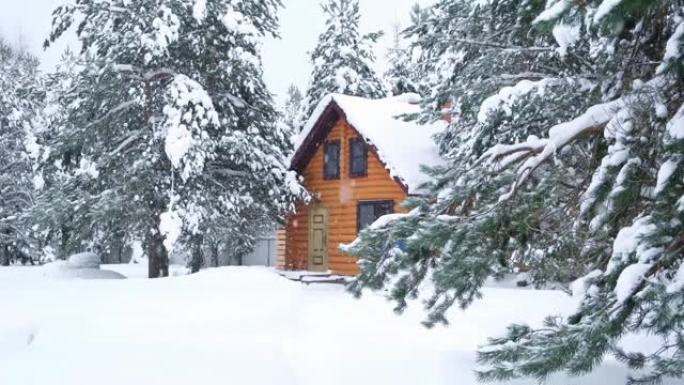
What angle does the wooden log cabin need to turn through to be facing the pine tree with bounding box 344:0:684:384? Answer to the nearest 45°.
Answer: approximately 45° to its left

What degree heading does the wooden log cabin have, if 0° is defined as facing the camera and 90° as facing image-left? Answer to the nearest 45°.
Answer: approximately 45°

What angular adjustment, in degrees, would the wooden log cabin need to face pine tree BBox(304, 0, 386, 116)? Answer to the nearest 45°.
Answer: approximately 135° to its right

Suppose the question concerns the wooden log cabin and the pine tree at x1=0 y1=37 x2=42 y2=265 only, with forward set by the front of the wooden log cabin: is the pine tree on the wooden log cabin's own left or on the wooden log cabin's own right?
on the wooden log cabin's own right

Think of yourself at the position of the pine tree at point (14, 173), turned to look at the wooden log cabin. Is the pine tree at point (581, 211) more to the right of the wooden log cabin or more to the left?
right

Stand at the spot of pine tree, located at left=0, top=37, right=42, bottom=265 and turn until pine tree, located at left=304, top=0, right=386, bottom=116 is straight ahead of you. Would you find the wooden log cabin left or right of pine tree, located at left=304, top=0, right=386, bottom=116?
right

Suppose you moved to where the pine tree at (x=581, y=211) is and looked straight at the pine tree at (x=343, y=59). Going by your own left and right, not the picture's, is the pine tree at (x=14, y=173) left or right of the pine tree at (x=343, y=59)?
left
